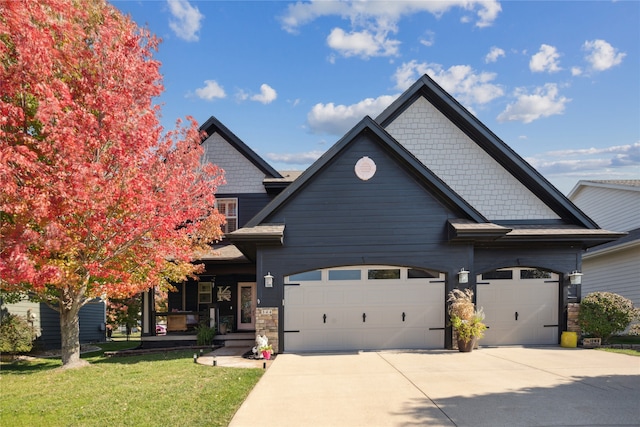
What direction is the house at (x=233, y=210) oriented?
toward the camera

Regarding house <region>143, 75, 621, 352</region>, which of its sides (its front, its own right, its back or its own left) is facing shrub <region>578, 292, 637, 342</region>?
left

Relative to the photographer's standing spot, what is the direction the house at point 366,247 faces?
facing the viewer

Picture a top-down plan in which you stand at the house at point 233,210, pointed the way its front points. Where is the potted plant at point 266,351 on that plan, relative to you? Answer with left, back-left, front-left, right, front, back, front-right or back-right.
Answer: front
